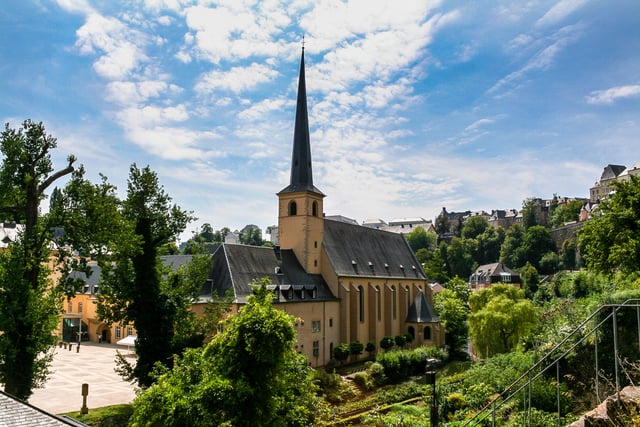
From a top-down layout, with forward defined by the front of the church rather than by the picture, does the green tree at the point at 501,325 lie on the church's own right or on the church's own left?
on the church's own right

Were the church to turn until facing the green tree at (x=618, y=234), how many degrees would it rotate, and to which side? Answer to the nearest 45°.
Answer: approximately 90° to its right

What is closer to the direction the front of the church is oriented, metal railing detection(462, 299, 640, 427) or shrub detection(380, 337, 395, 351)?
the shrub
